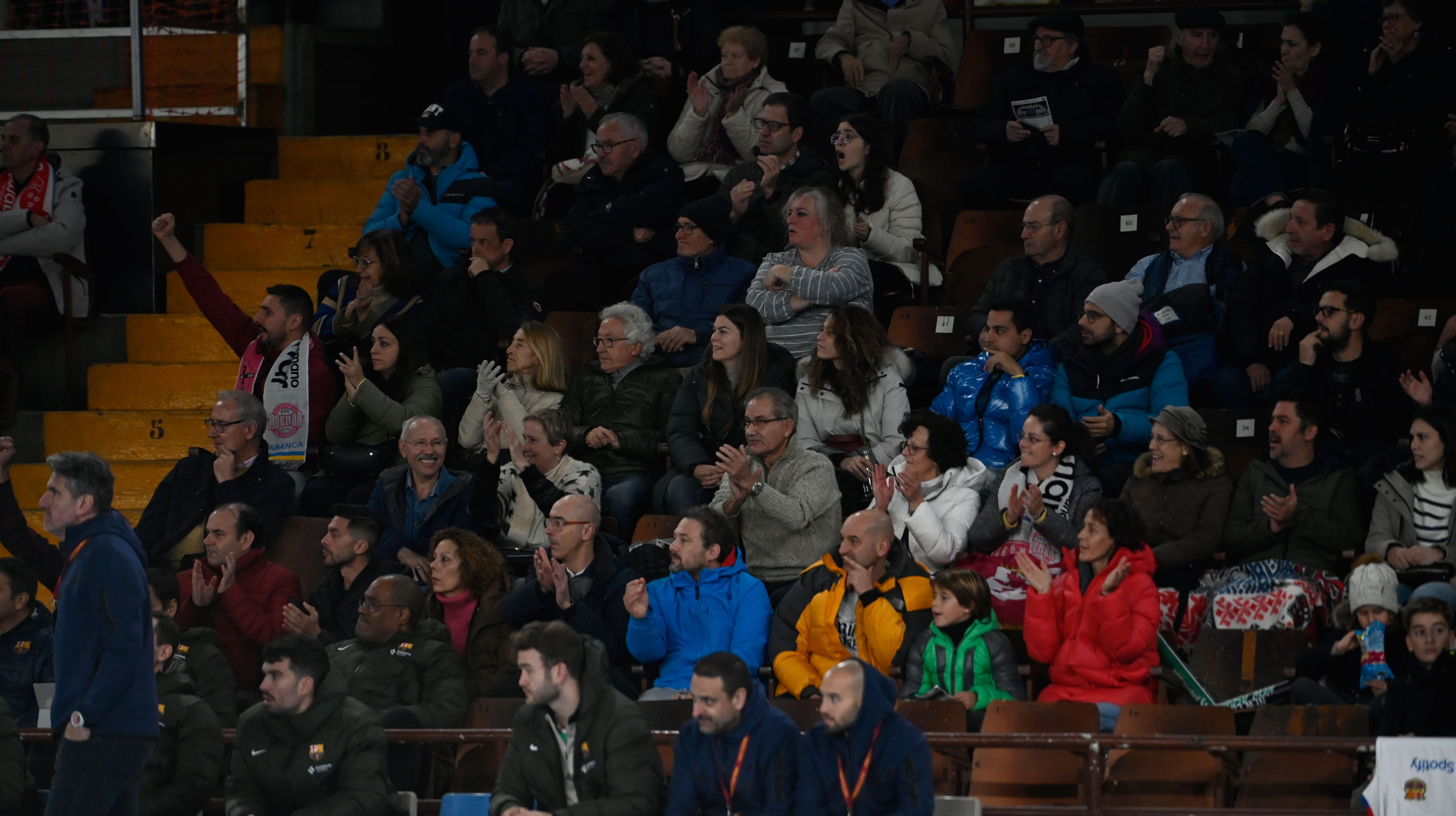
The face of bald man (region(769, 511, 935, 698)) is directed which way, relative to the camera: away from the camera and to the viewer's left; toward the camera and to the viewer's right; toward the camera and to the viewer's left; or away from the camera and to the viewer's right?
toward the camera and to the viewer's left

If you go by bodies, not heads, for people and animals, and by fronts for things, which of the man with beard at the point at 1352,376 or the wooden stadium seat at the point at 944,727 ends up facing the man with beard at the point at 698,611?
the man with beard at the point at 1352,376

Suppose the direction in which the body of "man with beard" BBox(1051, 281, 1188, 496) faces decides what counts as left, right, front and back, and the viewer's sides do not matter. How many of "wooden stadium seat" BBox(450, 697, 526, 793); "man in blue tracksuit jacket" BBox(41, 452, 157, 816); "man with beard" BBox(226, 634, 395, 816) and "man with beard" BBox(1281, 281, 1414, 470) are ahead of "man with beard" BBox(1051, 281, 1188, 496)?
3

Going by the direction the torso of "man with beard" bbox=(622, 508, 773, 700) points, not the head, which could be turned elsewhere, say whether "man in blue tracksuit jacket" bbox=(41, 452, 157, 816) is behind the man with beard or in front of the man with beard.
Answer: in front

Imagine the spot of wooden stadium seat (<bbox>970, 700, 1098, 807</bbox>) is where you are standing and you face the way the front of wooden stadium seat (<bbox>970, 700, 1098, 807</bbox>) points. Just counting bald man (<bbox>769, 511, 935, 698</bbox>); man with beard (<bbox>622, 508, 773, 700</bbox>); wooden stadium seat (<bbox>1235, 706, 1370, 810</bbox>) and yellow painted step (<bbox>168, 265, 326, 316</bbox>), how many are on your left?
1

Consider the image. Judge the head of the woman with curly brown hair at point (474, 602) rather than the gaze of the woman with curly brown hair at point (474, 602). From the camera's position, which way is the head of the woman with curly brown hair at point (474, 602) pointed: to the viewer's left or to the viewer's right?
to the viewer's left

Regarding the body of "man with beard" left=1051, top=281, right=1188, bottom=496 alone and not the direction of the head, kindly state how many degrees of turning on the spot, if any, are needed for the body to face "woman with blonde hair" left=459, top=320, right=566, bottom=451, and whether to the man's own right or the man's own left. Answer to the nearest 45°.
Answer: approximately 45° to the man's own right

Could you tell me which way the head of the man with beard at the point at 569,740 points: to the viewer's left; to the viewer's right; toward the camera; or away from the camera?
to the viewer's left

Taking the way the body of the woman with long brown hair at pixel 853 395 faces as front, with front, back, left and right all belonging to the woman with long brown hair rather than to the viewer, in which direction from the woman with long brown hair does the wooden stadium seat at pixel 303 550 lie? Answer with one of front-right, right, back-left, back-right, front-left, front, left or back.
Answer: front-right

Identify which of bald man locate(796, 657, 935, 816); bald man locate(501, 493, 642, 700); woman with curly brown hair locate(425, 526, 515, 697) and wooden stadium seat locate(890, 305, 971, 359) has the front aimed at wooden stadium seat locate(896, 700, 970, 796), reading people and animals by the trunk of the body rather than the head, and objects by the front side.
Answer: wooden stadium seat locate(890, 305, 971, 359)

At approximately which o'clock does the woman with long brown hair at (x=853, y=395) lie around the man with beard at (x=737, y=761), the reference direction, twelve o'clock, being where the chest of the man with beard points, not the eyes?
The woman with long brown hair is roughly at 5 o'clock from the man with beard.

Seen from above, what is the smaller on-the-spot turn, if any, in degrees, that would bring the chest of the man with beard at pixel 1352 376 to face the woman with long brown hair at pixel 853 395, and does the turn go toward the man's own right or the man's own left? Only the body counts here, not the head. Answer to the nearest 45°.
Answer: approximately 45° to the man's own right

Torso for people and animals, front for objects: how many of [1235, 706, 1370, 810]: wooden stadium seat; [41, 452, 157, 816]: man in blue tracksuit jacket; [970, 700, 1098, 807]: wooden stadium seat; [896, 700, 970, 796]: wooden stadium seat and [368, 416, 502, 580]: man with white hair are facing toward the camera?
4

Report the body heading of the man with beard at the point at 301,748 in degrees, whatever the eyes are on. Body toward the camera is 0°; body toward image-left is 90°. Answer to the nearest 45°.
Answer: approximately 45°

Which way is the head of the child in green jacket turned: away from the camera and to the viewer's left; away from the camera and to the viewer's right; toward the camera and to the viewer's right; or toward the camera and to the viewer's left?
toward the camera and to the viewer's left
